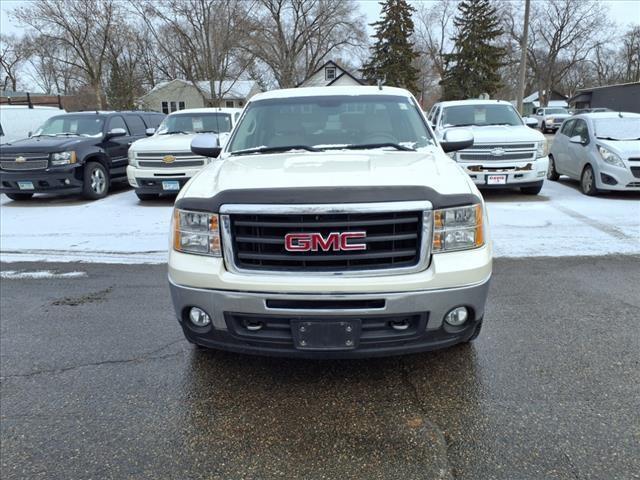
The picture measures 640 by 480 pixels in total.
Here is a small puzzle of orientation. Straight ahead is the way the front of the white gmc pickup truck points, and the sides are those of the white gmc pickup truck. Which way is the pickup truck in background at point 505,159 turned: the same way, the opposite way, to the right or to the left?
the same way

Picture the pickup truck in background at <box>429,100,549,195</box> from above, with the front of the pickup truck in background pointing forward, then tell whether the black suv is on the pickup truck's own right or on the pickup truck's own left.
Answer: on the pickup truck's own right

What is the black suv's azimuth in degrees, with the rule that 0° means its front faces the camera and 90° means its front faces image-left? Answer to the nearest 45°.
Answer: approximately 45°

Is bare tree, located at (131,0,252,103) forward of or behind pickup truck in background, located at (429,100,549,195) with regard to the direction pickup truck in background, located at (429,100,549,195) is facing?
behind

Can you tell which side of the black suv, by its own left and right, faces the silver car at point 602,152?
left

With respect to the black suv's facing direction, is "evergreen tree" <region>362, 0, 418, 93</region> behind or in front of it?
behind

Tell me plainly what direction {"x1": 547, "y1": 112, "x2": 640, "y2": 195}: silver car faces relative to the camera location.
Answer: facing the viewer and to the right of the viewer

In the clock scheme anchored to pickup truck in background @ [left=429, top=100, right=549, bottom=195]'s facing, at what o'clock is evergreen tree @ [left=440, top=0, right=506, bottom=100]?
The evergreen tree is roughly at 6 o'clock from the pickup truck in background.

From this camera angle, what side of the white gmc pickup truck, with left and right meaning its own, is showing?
front

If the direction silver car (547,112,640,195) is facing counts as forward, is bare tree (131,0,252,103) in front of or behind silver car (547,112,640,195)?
behind

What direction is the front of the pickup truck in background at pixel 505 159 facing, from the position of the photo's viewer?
facing the viewer

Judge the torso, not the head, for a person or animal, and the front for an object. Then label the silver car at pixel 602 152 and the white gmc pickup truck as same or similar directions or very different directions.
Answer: same or similar directions

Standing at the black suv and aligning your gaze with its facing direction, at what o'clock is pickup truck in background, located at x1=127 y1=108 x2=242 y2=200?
The pickup truck in background is roughly at 9 o'clock from the black suv.

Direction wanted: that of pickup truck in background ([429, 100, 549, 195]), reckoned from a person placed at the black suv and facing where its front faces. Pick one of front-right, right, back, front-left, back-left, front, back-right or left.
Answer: left

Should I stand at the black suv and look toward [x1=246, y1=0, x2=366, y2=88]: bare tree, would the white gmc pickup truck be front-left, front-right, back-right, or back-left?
back-right
